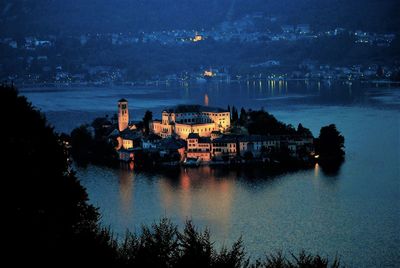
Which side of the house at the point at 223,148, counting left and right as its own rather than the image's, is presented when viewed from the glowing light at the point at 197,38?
back

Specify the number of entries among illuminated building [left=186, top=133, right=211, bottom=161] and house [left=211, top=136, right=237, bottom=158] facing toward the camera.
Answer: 2

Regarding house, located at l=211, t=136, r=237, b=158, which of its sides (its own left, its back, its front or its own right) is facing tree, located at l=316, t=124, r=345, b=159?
left

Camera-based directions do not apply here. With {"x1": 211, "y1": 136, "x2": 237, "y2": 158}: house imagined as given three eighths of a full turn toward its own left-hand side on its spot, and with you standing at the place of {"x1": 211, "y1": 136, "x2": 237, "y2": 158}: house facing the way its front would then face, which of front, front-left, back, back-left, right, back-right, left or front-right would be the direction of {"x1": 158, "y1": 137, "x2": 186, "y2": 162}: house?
back-left

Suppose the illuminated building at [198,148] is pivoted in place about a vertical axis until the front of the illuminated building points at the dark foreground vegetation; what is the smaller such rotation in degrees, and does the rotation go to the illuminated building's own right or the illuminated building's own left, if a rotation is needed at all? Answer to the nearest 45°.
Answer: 0° — it already faces it

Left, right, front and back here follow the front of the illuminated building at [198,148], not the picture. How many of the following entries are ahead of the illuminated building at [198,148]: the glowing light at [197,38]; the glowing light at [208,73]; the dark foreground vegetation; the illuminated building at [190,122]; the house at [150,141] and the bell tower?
1

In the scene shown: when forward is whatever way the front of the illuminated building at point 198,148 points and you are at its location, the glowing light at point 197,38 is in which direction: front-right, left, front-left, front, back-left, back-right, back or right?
back

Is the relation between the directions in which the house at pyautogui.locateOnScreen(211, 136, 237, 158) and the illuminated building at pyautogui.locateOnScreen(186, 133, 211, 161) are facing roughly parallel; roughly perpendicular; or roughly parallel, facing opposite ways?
roughly parallel

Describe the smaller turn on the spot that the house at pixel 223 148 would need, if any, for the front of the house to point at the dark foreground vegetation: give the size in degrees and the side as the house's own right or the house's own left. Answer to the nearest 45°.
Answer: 0° — it already faces it

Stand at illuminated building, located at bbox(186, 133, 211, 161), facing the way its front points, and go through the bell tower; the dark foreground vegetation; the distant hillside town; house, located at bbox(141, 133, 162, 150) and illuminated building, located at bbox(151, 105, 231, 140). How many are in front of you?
1

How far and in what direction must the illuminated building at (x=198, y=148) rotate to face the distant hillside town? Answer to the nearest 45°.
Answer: approximately 180°

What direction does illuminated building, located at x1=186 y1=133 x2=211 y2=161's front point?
toward the camera

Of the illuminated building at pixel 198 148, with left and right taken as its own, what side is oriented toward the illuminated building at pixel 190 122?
back

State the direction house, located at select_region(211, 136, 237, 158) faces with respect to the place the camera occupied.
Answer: facing the viewer

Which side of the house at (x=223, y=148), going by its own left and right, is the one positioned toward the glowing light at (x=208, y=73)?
back
